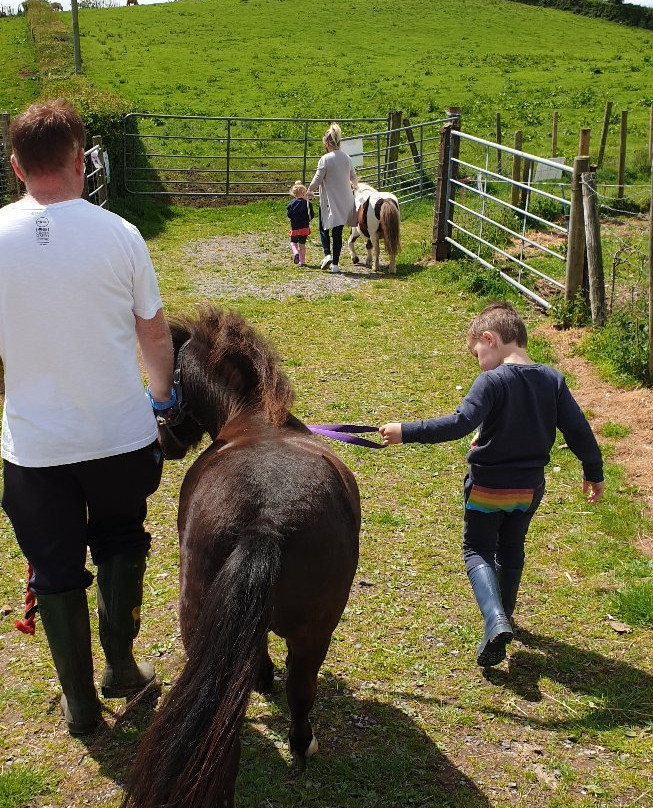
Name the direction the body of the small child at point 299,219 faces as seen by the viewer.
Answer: away from the camera

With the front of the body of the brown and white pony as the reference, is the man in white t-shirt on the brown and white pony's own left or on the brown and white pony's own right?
on the brown and white pony's own left

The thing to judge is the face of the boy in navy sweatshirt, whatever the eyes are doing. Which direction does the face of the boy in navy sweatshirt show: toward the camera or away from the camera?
away from the camera

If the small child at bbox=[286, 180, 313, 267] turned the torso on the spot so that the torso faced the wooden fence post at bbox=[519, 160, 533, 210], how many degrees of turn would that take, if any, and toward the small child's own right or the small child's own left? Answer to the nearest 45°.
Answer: approximately 45° to the small child's own right

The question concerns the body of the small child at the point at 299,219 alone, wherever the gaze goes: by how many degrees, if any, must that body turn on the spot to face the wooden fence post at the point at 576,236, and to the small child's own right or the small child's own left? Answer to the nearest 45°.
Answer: approximately 135° to the small child's own right

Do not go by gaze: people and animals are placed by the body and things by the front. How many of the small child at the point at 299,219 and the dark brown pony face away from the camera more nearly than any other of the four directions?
2

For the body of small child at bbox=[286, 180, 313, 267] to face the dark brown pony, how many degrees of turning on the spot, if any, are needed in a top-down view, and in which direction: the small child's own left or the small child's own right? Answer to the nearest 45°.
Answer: approximately 180°

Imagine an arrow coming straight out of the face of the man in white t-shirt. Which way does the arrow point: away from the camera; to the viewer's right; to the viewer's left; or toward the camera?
away from the camera

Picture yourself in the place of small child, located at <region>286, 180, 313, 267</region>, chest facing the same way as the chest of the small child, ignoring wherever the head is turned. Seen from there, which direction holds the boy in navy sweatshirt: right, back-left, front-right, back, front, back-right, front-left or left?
back

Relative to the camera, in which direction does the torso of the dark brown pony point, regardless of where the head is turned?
away from the camera

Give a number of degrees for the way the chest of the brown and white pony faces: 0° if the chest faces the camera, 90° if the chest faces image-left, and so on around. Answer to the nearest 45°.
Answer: approximately 135°
